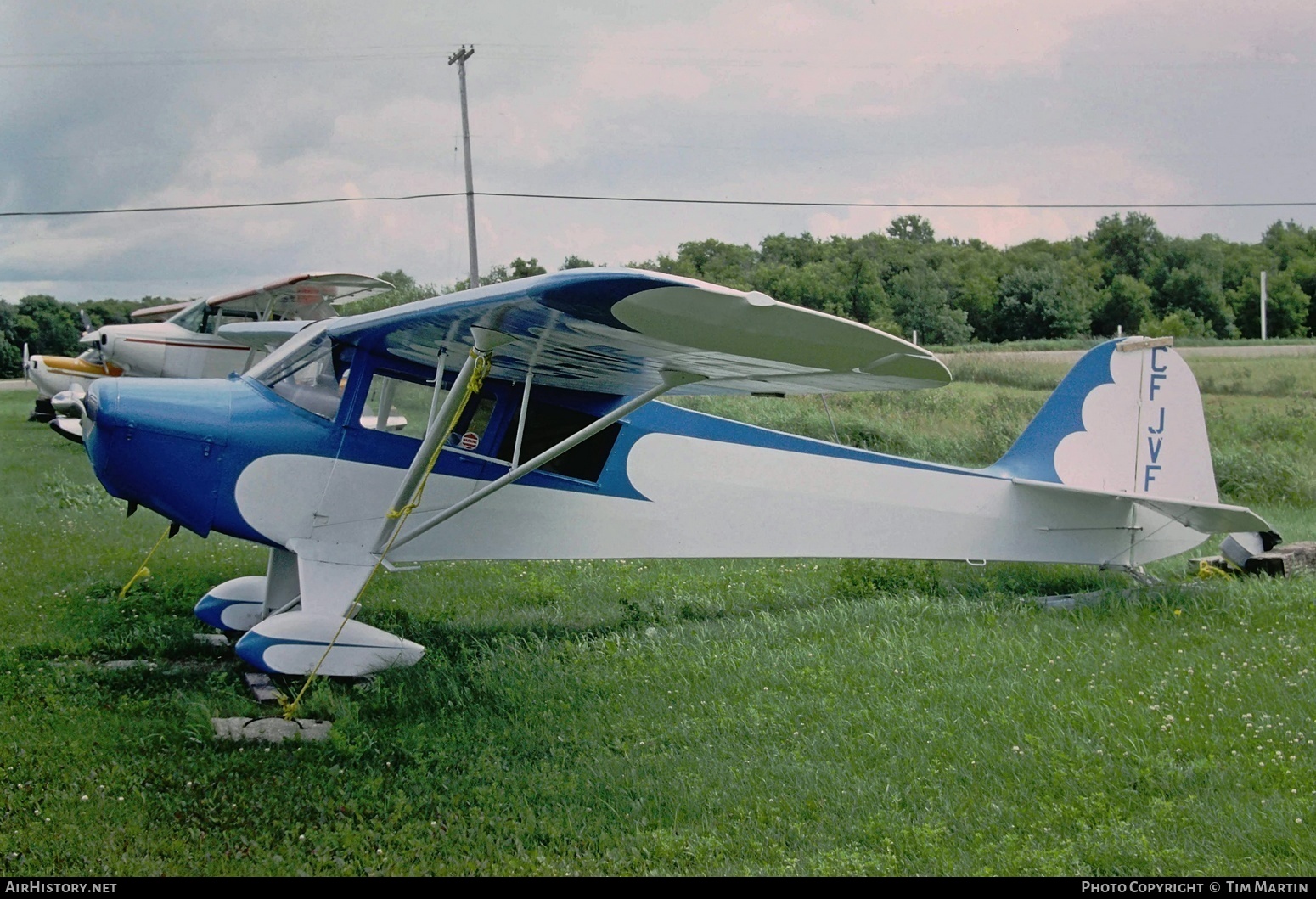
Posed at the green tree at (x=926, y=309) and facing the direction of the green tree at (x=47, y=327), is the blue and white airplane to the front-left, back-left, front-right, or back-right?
front-left

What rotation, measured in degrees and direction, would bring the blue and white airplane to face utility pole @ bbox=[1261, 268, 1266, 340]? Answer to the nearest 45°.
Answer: approximately 135° to its right

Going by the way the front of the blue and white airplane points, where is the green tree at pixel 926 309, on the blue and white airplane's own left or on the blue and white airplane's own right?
on the blue and white airplane's own right

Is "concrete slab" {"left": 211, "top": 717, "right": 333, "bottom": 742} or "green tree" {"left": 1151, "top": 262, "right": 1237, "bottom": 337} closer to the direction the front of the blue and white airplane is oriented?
the concrete slab

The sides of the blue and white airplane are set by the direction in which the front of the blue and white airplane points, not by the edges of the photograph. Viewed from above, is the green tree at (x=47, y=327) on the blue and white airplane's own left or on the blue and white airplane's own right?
on the blue and white airplane's own right

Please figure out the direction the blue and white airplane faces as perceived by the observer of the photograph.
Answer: facing to the left of the viewer

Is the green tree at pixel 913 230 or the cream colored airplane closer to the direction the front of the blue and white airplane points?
the cream colored airplane

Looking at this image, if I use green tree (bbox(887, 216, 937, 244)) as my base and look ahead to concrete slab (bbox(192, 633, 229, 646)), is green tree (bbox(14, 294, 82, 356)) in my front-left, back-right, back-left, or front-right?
front-right
